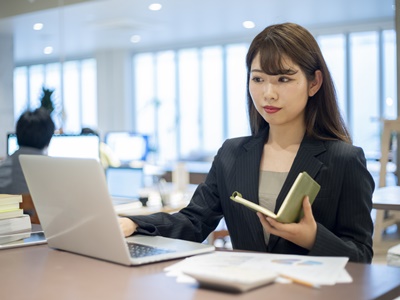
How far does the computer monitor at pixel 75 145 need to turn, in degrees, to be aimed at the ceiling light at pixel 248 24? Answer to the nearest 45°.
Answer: approximately 135° to its left

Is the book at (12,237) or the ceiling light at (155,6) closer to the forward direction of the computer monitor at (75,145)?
the book

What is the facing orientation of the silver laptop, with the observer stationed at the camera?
facing away from the viewer and to the right of the viewer

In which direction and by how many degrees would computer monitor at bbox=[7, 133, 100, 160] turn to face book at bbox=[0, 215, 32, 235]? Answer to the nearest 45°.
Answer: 0° — it already faces it

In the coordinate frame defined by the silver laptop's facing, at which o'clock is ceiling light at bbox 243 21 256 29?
The ceiling light is roughly at 11 o'clock from the silver laptop.

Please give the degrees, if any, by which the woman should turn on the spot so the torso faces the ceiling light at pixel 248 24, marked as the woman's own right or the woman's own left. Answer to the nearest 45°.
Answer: approximately 135° to the woman's own right

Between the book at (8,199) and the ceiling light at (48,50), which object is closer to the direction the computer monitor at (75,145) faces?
the book

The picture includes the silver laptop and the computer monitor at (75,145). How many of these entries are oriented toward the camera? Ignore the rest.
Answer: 1

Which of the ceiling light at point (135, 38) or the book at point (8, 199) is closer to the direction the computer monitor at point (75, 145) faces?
the book

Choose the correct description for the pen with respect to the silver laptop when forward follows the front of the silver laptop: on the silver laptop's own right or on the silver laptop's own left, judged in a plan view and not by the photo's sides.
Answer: on the silver laptop's own right
